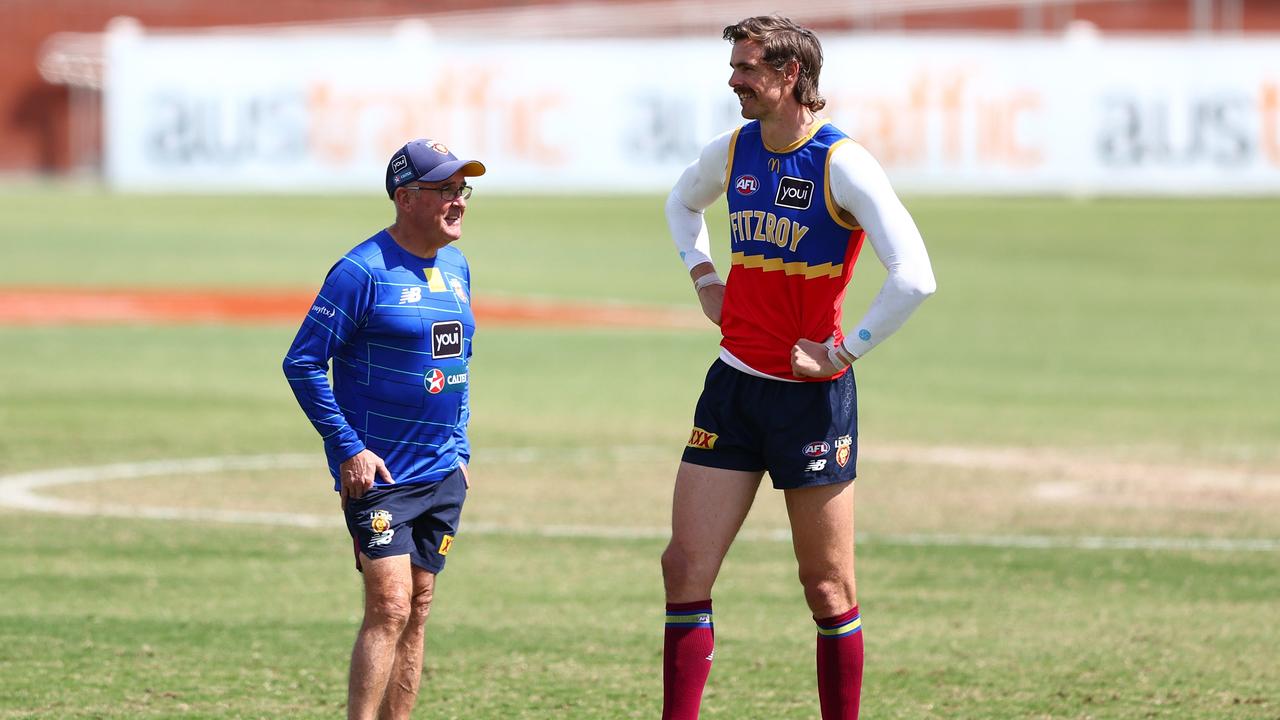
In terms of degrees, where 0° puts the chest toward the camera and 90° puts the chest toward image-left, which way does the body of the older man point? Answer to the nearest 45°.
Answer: approximately 315°

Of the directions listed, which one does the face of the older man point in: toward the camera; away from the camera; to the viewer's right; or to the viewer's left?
to the viewer's right

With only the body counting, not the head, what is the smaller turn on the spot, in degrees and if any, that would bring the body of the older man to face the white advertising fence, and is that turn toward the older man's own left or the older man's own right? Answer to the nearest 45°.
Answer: approximately 135° to the older man's own left

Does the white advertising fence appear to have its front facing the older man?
yes

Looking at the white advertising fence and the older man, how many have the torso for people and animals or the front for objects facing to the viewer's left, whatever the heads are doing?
0

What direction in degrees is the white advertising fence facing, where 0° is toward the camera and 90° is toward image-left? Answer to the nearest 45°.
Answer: approximately 0°
